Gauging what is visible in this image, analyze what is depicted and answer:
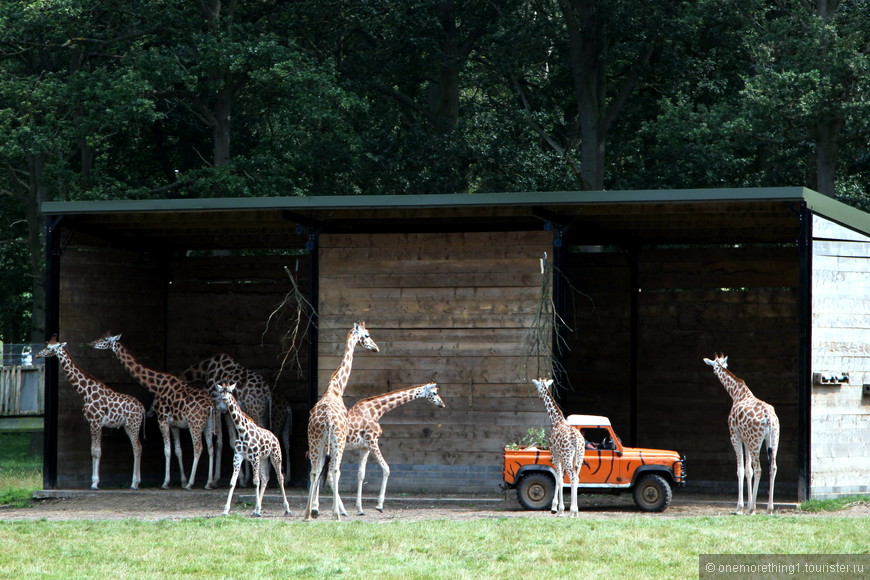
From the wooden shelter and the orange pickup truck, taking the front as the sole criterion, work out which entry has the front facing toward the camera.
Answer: the wooden shelter

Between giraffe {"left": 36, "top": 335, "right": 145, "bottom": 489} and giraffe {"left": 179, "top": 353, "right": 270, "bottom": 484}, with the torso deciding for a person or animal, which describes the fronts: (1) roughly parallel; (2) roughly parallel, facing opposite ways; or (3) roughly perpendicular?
roughly parallel

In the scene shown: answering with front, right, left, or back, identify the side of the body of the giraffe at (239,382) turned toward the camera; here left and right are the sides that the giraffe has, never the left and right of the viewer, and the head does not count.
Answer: left

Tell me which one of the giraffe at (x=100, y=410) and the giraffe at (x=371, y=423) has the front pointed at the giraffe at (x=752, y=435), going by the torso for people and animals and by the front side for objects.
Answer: the giraffe at (x=371, y=423)

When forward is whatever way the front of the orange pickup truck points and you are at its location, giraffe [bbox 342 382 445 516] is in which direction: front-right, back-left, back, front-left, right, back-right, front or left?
back

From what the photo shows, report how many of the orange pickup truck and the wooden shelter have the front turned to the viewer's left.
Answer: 0

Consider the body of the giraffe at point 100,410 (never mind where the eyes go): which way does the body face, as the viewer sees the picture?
to the viewer's left

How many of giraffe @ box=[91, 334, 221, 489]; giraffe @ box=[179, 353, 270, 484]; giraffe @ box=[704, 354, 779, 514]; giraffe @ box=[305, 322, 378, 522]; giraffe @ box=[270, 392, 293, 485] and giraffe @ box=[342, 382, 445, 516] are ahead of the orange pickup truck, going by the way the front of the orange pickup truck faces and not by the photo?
1

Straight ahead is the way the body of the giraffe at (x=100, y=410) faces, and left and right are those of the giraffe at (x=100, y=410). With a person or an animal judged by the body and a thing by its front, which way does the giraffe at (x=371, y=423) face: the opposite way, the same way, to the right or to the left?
the opposite way

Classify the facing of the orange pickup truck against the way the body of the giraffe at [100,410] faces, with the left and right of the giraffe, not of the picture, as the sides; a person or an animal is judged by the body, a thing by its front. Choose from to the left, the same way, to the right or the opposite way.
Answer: the opposite way

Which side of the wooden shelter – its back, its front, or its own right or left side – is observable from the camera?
front

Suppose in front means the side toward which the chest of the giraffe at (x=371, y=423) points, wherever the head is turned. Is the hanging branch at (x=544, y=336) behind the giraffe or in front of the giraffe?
in front

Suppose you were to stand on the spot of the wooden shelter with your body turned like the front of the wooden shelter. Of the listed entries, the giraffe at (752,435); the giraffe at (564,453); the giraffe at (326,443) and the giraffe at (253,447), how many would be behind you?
0

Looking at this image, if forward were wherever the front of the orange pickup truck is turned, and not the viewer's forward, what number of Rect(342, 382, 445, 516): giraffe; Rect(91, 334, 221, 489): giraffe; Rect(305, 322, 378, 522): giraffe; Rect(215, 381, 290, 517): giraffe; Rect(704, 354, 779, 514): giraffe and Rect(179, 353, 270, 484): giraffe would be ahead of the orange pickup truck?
1

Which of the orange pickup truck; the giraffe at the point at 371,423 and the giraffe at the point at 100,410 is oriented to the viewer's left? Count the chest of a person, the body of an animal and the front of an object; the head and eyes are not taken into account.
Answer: the giraffe at the point at 100,410

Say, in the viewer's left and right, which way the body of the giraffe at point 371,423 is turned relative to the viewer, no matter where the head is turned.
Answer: facing to the right of the viewer

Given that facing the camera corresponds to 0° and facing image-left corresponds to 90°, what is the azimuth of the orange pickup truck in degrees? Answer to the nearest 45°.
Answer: approximately 270°
